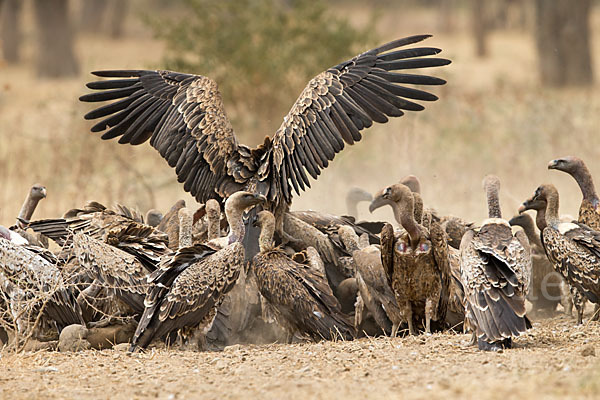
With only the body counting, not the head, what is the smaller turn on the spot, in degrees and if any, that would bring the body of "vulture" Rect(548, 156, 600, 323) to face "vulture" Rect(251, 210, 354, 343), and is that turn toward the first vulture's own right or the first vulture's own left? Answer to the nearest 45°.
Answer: approximately 45° to the first vulture's own left

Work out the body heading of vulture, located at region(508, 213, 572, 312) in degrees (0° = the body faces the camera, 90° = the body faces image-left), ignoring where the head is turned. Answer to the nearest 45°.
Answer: approximately 90°

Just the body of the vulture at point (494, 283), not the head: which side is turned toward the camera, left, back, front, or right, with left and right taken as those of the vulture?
back

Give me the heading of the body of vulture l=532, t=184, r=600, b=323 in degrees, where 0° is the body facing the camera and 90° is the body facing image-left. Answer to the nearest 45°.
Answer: approximately 90°

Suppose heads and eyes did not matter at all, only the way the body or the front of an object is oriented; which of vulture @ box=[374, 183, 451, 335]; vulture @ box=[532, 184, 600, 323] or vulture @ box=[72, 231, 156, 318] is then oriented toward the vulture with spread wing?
vulture @ box=[532, 184, 600, 323]

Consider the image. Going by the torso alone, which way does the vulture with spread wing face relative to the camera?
away from the camera

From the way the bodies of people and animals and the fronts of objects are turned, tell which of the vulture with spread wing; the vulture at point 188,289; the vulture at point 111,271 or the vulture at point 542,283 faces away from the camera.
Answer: the vulture with spread wing

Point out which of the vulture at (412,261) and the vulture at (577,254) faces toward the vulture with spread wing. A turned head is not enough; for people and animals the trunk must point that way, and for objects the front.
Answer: the vulture at (577,254)

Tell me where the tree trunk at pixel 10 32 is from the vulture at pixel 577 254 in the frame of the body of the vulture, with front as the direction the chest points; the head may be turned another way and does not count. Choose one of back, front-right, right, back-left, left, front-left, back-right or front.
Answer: front-right

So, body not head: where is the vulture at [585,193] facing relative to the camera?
to the viewer's left

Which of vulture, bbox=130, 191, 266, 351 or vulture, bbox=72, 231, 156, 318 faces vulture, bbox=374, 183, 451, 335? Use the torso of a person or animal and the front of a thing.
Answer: vulture, bbox=130, 191, 266, 351

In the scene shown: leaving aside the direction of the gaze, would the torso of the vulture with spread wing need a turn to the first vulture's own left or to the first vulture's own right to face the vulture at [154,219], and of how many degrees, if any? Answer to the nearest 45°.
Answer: approximately 45° to the first vulture's own left

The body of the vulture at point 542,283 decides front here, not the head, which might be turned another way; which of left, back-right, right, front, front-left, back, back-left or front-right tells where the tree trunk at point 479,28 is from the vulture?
right
